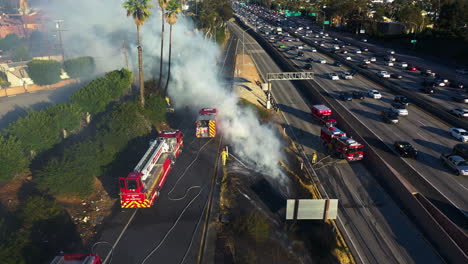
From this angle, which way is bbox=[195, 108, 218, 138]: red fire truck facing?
away from the camera

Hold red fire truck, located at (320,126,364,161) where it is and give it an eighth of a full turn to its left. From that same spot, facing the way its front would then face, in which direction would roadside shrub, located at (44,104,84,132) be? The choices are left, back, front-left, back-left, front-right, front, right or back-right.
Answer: back

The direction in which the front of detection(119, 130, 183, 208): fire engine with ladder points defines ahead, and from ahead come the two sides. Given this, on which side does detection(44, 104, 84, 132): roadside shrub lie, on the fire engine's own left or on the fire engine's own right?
on the fire engine's own left

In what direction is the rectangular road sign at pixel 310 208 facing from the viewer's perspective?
away from the camera
